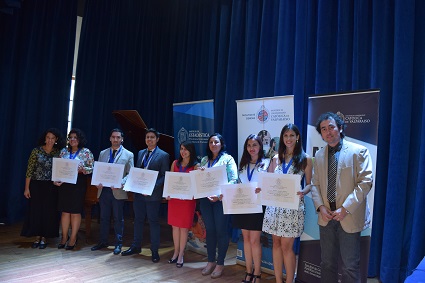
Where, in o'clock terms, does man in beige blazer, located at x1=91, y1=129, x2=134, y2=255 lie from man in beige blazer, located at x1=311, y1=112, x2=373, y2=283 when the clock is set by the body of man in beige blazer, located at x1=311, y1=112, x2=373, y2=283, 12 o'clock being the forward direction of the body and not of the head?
man in beige blazer, located at x1=91, y1=129, x2=134, y2=255 is roughly at 2 o'clock from man in beige blazer, located at x1=311, y1=112, x2=373, y2=283.

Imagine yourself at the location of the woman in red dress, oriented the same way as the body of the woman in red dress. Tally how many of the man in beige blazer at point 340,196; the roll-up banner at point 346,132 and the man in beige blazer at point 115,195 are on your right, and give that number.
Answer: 1

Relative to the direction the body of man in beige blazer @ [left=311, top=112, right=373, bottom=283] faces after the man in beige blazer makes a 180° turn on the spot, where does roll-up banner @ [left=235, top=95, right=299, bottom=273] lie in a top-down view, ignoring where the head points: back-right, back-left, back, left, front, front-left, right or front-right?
left

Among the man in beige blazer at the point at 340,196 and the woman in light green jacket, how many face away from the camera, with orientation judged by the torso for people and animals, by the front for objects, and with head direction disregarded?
0

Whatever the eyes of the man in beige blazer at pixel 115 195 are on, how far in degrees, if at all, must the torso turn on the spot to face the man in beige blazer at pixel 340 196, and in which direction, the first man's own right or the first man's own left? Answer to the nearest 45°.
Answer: approximately 45° to the first man's own left

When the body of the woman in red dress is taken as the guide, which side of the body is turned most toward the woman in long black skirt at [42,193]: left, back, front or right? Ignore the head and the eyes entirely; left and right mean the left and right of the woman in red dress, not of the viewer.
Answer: right

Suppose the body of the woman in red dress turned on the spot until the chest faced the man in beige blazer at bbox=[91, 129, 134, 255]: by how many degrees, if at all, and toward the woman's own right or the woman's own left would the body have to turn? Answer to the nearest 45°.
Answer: approximately 90° to the woman's own right

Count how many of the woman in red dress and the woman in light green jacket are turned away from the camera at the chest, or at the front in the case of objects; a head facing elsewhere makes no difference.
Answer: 0

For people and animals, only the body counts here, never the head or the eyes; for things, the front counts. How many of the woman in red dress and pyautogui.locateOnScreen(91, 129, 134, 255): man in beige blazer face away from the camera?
0

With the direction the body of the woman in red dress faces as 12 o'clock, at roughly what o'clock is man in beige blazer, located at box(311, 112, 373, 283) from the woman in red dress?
The man in beige blazer is roughly at 9 o'clock from the woman in red dress.

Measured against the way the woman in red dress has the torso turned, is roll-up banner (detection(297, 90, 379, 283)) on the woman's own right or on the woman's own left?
on the woman's own left

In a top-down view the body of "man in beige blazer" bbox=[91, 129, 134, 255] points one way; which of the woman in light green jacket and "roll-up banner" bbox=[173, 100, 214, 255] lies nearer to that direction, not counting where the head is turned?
the woman in light green jacket
